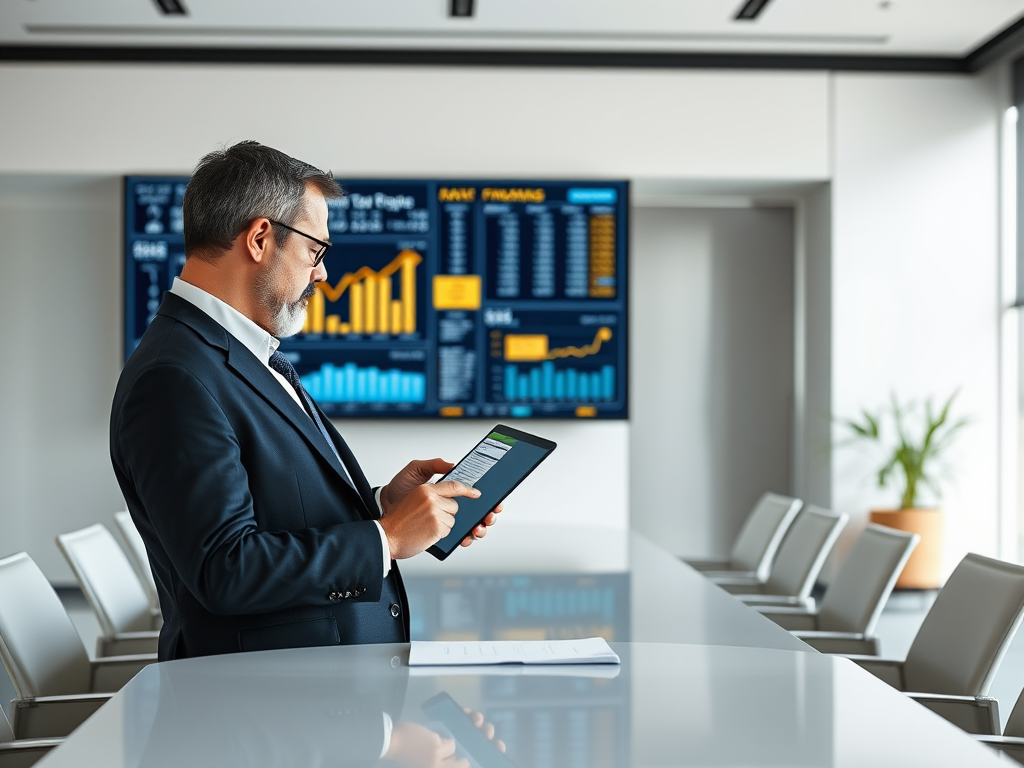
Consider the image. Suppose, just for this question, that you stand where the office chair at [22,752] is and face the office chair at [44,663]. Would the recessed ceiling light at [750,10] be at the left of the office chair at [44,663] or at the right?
right

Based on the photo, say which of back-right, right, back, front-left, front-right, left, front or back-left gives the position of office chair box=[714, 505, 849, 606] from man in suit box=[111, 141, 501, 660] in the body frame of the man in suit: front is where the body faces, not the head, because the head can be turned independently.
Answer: front-left

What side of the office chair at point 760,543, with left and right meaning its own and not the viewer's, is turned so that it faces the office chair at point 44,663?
front

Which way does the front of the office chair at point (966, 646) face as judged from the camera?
facing the viewer and to the left of the viewer

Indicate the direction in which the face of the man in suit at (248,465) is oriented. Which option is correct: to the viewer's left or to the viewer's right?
to the viewer's right

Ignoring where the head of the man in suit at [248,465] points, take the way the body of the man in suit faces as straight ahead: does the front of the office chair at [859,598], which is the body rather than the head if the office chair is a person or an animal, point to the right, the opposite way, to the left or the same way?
the opposite way

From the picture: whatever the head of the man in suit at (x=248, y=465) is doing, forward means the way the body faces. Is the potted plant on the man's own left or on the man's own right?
on the man's own left

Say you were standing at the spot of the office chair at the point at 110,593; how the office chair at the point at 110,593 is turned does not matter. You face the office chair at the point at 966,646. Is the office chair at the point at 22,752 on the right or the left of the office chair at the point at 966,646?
right

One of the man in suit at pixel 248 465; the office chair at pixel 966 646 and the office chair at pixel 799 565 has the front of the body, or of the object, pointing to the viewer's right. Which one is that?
the man in suit

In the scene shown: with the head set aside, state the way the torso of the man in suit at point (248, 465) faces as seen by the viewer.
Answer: to the viewer's right

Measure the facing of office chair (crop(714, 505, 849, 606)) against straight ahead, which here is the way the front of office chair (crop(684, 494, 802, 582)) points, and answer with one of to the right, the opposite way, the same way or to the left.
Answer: the same way

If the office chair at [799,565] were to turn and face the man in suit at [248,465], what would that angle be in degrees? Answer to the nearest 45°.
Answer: approximately 45° to its left

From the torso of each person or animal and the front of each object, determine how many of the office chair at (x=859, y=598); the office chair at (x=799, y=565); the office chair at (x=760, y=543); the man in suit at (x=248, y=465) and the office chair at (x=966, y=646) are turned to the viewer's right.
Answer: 1

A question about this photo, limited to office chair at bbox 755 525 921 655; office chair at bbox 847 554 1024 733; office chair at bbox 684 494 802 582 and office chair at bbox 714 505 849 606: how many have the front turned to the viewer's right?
0

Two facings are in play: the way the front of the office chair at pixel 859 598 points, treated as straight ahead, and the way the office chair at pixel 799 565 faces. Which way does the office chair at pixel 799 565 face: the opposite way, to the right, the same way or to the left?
the same way

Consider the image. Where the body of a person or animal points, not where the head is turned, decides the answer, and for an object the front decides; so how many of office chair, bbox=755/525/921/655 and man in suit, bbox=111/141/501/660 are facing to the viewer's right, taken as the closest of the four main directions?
1

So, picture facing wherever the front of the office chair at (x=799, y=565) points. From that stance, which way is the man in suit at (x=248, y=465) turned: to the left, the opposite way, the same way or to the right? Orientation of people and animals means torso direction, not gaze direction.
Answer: the opposite way

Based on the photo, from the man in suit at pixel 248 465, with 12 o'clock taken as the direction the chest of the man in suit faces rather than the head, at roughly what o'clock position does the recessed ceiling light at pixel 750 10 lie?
The recessed ceiling light is roughly at 10 o'clock from the man in suit.

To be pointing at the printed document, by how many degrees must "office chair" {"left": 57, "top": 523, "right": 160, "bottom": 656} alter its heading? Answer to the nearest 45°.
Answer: approximately 45° to its right
